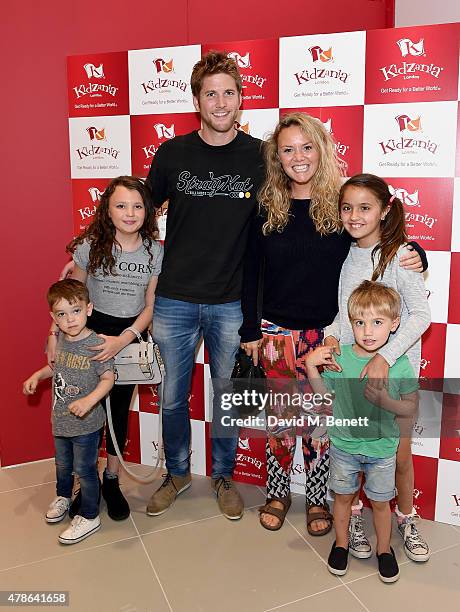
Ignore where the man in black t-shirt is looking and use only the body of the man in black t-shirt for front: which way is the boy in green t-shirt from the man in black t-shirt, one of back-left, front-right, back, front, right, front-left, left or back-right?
front-left

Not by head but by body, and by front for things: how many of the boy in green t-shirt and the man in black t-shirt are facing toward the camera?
2

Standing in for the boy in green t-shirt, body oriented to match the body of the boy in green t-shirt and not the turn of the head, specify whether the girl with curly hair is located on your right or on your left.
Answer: on your right

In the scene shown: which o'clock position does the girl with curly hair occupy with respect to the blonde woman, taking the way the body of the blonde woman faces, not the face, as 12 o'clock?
The girl with curly hair is roughly at 3 o'clock from the blonde woman.

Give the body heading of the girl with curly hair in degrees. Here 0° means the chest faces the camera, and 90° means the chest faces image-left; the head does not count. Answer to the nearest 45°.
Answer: approximately 0°

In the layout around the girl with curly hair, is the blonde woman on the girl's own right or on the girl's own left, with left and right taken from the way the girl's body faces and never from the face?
on the girl's own left
